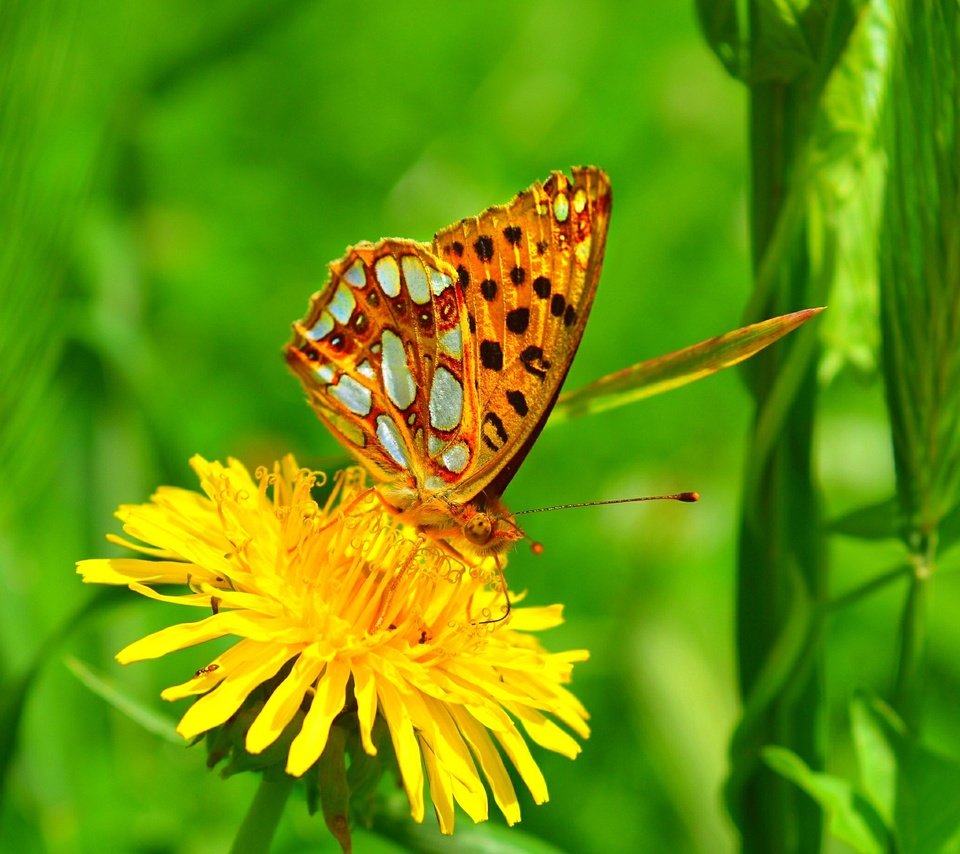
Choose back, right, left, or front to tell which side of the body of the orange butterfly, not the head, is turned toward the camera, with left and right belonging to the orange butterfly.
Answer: right
